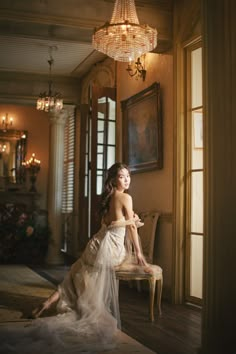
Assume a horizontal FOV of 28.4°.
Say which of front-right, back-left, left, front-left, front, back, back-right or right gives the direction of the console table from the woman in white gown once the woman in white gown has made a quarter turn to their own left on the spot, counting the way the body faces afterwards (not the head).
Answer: front-right

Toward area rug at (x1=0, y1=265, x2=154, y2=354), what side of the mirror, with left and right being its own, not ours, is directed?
front

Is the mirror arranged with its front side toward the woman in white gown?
yes

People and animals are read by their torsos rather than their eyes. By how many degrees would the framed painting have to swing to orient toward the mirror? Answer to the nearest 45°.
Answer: approximately 90° to its right

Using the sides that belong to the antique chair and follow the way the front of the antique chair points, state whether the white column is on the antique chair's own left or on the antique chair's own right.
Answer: on the antique chair's own right

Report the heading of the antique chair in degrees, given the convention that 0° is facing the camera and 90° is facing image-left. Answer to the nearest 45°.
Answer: approximately 90°

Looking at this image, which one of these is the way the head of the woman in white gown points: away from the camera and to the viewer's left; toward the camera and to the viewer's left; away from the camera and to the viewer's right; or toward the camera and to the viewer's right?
toward the camera and to the viewer's right

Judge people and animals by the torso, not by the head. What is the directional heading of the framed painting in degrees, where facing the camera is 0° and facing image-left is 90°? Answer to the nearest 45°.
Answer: approximately 45°

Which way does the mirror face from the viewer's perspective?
toward the camera
